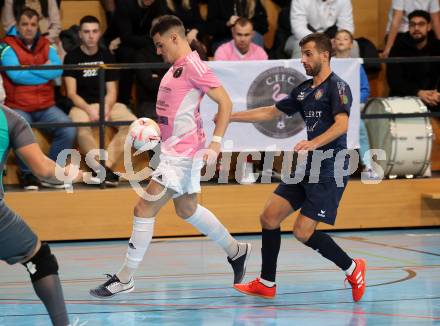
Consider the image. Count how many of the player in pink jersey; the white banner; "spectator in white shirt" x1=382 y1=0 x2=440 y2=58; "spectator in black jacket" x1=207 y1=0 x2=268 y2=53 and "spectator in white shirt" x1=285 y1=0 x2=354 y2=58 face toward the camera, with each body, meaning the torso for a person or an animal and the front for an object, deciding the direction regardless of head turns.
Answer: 4

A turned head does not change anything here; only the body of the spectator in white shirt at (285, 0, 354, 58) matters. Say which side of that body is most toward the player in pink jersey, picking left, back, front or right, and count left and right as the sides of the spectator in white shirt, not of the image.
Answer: front

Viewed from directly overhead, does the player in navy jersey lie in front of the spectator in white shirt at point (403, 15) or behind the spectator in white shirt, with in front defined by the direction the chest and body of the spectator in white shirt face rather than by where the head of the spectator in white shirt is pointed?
in front

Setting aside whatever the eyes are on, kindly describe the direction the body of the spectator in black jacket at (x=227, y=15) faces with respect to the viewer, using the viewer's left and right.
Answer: facing the viewer

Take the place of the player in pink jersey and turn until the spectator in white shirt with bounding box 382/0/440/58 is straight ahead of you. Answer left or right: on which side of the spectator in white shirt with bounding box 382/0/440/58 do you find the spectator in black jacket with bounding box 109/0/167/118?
left

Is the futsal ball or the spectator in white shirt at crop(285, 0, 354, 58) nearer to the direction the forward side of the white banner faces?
the futsal ball

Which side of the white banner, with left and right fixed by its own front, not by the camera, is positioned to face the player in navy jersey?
front

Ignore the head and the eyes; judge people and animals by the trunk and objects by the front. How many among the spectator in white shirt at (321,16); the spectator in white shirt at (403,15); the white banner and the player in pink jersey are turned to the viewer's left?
1

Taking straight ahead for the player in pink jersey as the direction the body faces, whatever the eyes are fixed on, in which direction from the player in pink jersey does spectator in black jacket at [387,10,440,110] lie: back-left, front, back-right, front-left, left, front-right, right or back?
back-right

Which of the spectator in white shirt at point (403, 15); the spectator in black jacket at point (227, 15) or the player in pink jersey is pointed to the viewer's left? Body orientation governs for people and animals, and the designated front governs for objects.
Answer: the player in pink jersey

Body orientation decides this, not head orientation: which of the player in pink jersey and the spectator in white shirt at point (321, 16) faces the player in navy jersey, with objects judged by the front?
the spectator in white shirt

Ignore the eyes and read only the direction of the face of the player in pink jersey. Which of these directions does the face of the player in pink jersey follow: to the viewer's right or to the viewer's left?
to the viewer's left

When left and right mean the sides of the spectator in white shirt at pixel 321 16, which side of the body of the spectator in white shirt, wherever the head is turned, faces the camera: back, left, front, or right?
front

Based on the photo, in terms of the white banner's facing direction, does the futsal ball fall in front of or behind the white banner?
in front
